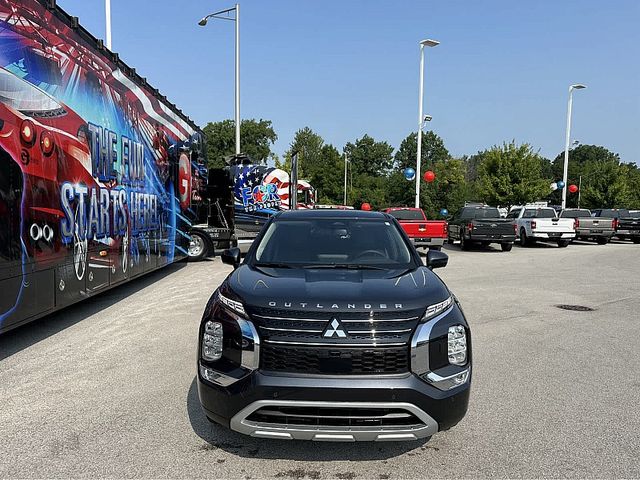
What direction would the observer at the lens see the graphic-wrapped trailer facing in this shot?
facing away from the viewer and to the right of the viewer

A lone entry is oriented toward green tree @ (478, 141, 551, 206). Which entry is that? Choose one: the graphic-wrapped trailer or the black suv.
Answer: the graphic-wrapped trailer

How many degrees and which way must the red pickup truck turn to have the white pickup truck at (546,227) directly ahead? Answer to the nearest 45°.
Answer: approximately 90° to its right

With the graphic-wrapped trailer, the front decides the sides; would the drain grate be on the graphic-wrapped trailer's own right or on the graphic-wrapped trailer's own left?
on the graphic-wrapped trailer's own right

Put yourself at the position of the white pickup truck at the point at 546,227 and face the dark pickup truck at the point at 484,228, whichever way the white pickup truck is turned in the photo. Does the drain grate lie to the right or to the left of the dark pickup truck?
left

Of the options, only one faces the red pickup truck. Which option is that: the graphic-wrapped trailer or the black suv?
the graphic-wrapped trailer

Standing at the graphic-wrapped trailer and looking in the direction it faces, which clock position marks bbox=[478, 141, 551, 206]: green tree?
The green tree is roughly at 12 o'clock from the graphic-wrapped trailer.

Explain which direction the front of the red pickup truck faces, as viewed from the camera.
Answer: facing away from the viewer and to the left of the viewer

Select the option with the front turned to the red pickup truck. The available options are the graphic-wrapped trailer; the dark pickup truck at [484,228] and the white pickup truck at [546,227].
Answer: the graphic-wrapped trailer
